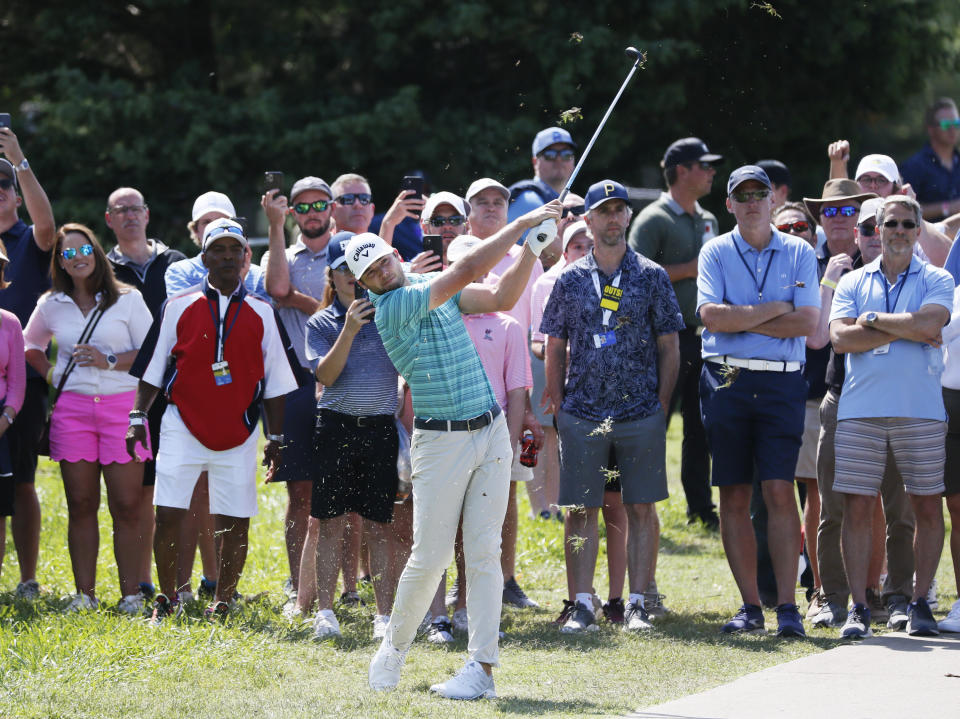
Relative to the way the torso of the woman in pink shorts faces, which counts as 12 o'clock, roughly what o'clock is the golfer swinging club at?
The golfer swinging club is roughly at 11 o'clock from the woman in pink shorts.

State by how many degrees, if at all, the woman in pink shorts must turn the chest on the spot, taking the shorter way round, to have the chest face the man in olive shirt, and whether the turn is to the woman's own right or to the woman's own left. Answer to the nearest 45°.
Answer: approximately 90° to the woman's own left

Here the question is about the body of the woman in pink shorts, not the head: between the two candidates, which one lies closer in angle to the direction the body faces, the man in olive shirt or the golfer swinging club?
the golfer swinging club

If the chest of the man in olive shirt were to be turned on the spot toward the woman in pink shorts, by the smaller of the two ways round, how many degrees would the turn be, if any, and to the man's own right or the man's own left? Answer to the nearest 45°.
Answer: approximately 90° to the man's own right

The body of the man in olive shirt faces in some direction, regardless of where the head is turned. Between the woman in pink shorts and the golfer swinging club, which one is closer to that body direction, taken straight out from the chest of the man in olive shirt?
the golfer swinging club

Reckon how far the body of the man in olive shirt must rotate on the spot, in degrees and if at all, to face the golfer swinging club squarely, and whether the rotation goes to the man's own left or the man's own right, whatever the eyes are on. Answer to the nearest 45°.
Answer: approximately 45° to the man's own right

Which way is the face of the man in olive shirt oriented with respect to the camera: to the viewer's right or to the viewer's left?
to the viewer's right
